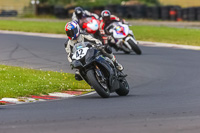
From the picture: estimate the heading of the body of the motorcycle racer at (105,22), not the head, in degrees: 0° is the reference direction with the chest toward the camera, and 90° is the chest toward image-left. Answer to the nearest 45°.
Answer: approximately 0°

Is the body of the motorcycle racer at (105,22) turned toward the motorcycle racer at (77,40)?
yes
